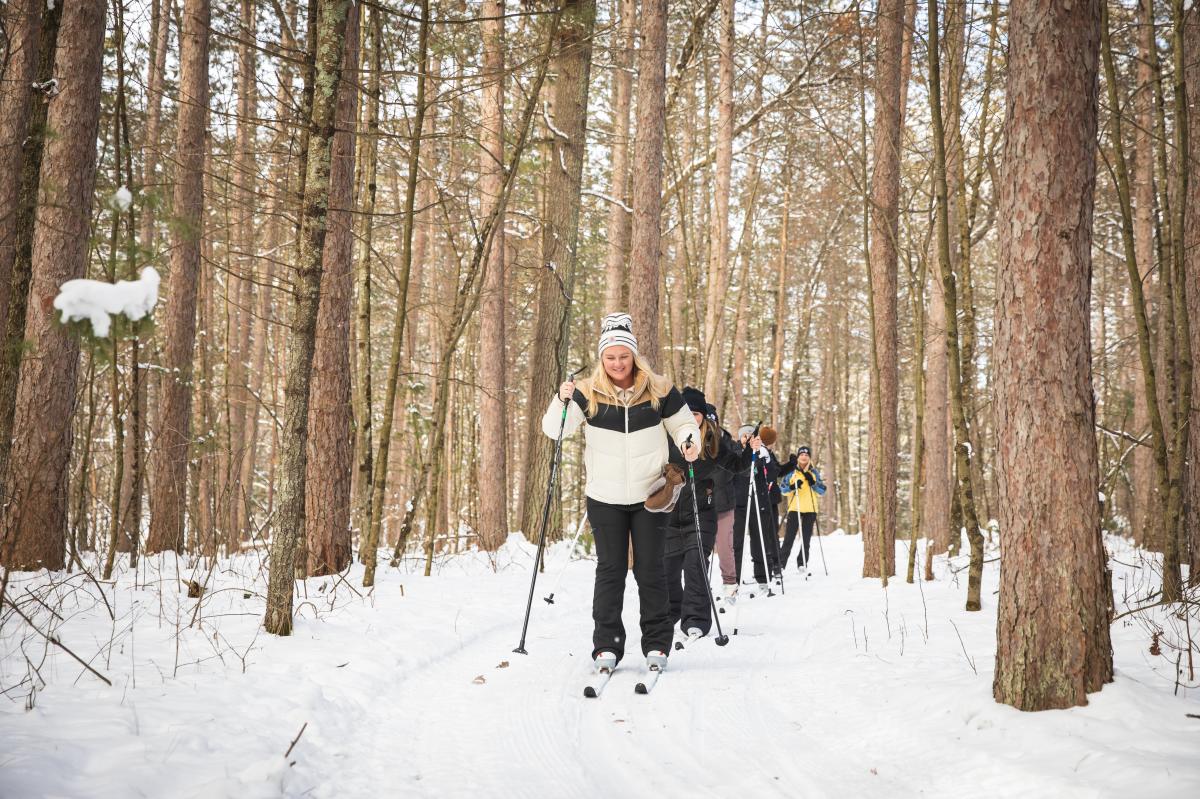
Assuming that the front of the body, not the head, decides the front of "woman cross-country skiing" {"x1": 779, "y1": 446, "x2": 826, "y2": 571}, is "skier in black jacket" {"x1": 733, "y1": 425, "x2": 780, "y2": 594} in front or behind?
in front

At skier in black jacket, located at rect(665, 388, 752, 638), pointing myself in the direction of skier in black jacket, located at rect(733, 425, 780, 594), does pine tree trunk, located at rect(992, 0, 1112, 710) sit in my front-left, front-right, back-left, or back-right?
back-right

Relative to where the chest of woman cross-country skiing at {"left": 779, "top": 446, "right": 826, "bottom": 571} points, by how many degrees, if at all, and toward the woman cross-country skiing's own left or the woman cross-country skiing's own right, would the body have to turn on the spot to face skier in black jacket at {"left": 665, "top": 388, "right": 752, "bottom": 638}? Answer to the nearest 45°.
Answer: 0° — they already face them

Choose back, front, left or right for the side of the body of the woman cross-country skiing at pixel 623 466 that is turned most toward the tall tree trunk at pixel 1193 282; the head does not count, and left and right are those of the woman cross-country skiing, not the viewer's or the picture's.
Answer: left

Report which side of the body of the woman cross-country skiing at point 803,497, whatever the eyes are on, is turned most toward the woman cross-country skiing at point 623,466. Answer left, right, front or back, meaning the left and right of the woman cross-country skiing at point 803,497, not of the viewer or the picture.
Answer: front

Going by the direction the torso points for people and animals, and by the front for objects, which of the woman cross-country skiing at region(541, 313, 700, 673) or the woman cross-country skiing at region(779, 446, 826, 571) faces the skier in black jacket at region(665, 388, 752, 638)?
the woman cross-country skiing at region(779, 446, 826, 571)

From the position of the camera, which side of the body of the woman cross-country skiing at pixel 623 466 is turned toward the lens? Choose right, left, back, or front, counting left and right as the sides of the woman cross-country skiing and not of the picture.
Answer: front

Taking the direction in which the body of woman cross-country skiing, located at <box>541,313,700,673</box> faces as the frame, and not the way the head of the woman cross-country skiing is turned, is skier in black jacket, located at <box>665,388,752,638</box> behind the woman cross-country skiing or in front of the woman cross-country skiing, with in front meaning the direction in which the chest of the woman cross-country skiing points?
behind

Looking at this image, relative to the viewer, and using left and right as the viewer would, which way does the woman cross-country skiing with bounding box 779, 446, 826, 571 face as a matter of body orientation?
facing the viewer

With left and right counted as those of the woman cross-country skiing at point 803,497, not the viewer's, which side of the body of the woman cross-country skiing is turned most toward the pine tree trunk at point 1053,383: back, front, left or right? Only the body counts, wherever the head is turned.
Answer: front

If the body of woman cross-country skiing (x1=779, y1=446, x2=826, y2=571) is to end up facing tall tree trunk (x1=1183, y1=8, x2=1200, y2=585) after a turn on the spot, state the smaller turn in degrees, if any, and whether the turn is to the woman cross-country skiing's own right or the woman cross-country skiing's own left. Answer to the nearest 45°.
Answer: approximately 45° to the woman cross-country skiing's own left

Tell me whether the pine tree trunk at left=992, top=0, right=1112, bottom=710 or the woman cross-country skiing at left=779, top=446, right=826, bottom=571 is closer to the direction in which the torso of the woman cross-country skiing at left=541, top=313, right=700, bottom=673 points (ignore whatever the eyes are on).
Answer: the pine tree trunk

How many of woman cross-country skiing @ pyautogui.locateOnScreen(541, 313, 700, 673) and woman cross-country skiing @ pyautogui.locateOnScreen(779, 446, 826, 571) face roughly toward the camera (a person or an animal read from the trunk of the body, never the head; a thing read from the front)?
2
